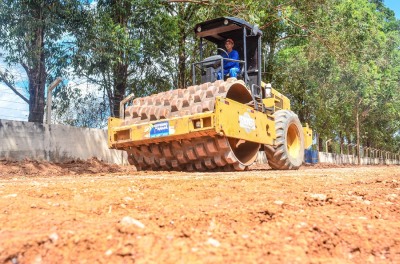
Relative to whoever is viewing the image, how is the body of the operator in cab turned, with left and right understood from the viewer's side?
facing the viewer and to the left of the viewer

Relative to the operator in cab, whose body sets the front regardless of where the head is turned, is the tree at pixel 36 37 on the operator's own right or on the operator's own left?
on the operator's own right

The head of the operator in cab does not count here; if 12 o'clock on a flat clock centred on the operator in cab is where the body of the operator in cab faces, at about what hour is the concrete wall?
The concrete wall is roughly at 2 o'clock from the operator in cab.

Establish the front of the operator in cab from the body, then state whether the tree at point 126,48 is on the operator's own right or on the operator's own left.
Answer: on the operator's own right

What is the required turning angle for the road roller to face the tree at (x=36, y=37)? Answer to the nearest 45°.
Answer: approximately 90° to its right

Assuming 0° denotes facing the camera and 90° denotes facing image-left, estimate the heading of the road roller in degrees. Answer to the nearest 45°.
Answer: approximately 45°

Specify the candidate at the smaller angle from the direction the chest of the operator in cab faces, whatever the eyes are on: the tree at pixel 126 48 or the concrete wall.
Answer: the concrete wall

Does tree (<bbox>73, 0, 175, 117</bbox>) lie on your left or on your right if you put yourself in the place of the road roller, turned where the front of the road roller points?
on your right
